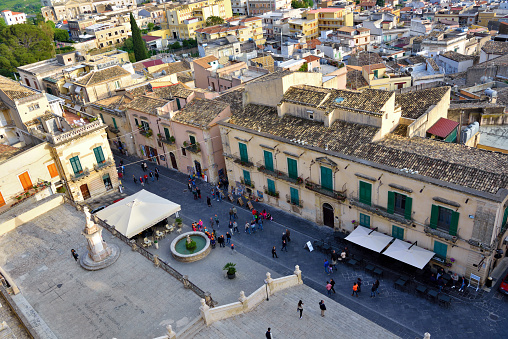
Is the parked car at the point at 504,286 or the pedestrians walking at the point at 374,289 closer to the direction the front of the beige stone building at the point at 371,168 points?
the pedestrians walking

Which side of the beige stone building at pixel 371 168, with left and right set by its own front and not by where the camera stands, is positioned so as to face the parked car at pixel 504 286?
left

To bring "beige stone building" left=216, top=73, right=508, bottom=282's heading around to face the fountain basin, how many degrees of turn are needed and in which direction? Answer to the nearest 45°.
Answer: approximately 45° to its right

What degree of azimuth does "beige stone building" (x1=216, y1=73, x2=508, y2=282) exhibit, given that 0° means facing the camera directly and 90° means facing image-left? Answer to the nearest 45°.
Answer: approximately 45°

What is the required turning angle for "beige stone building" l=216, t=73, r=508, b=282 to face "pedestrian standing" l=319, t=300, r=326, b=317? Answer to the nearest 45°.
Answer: approximately 45° to its left

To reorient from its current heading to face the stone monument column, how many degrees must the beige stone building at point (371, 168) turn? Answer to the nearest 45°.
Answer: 0° — it already faces it

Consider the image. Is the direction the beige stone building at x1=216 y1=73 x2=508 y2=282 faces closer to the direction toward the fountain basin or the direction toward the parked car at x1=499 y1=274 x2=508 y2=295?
the fountain basin
